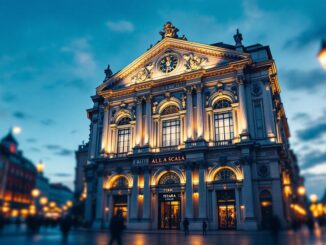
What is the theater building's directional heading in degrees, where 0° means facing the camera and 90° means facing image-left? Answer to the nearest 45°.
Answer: approximately 45°
